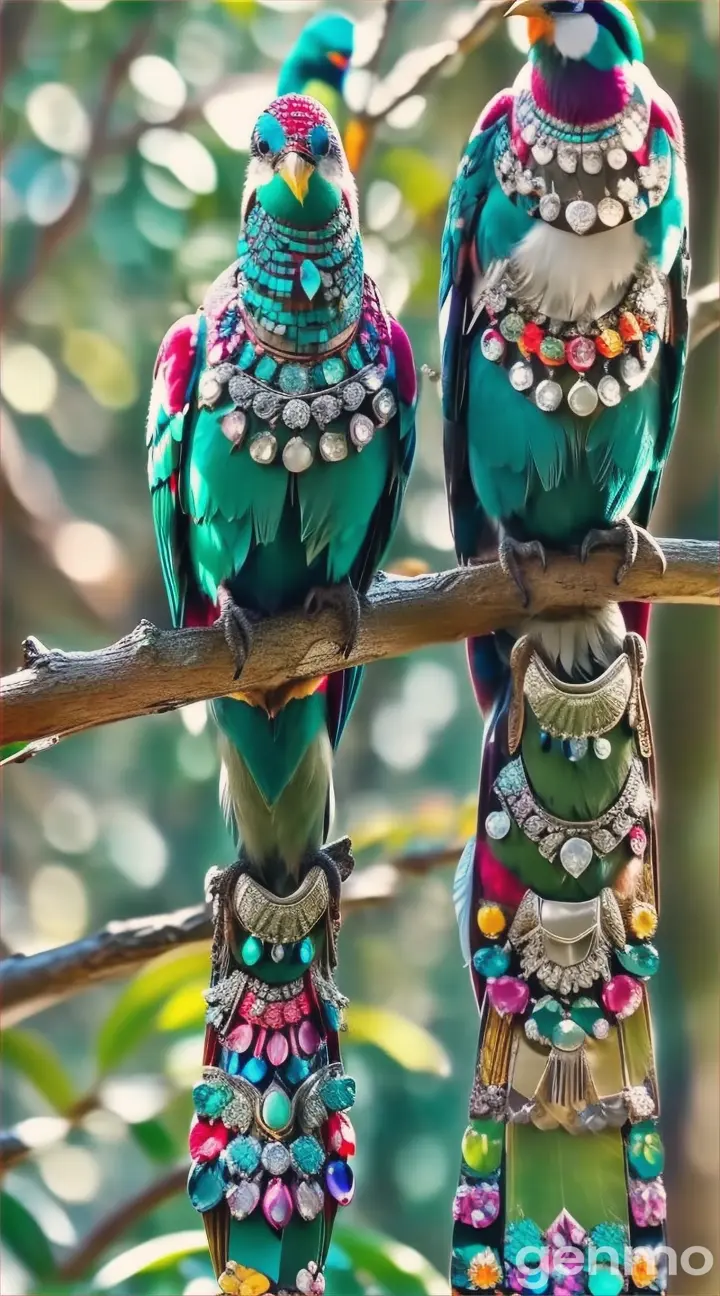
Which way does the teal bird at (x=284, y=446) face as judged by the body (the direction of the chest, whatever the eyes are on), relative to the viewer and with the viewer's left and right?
facing the viewer

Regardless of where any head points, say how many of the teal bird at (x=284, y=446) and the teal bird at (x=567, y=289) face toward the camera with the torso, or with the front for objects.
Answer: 2

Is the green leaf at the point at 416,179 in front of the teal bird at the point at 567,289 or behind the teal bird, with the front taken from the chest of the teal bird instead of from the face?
behind

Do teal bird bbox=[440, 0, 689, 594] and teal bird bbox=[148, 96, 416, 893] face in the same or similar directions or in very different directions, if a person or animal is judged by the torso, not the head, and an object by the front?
same or similar directions

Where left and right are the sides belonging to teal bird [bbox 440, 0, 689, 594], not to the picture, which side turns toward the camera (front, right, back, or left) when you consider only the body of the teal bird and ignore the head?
front
